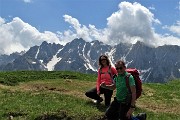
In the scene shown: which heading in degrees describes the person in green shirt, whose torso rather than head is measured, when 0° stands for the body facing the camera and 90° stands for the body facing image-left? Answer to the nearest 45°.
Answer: approximately 45°

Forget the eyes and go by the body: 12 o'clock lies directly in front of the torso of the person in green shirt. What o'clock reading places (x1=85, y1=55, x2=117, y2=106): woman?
The woman is roughly at 4 o'clock from the person in green shirt.
